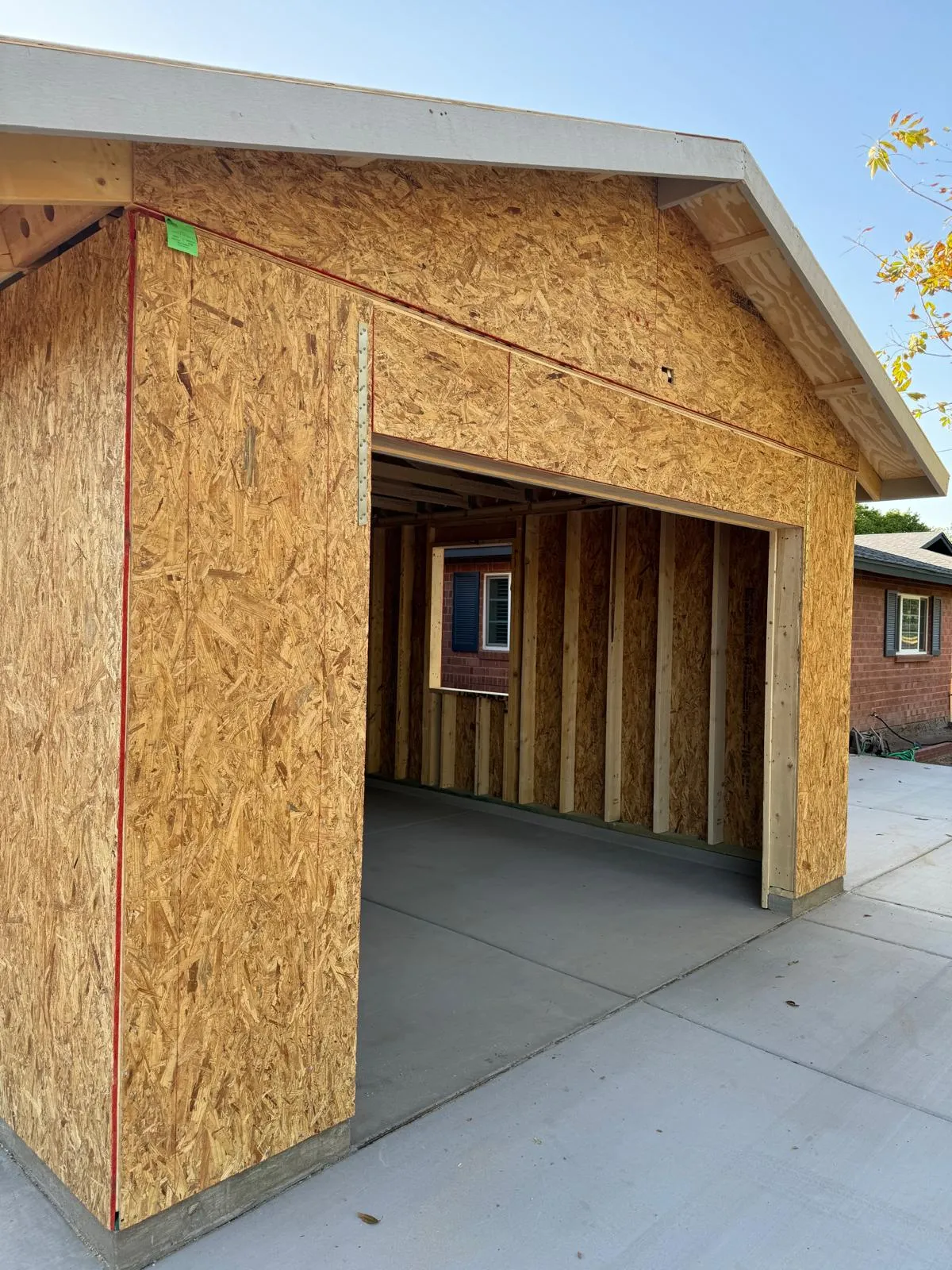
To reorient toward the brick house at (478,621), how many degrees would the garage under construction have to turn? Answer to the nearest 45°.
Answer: approximately 135° to its left

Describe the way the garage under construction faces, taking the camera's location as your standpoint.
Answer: facing the viewer and to the right of the viewer

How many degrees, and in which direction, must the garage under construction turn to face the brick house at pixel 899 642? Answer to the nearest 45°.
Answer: approximately 90° to its left
